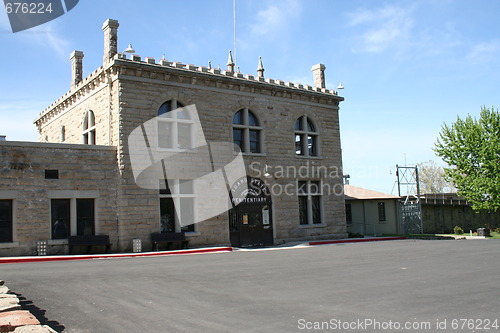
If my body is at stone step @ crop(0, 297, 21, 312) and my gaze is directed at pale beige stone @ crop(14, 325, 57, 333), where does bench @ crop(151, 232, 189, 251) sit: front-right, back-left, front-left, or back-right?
back-left

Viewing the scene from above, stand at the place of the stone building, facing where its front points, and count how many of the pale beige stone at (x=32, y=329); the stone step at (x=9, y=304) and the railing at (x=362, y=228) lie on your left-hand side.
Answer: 1

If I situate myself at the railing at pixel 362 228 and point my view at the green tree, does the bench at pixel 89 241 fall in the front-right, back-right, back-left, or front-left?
back-right

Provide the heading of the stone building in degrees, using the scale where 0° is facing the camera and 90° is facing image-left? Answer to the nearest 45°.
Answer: approximately 315°

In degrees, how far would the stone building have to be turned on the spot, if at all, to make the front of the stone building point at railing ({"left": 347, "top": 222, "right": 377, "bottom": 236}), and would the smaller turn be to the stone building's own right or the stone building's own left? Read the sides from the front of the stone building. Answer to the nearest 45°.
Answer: approximately 90° to the stone building's own left

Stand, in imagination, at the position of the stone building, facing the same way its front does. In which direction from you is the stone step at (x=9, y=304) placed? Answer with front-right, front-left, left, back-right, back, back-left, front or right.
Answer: front-right

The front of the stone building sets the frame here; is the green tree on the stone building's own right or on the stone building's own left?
on the stone building's own left
